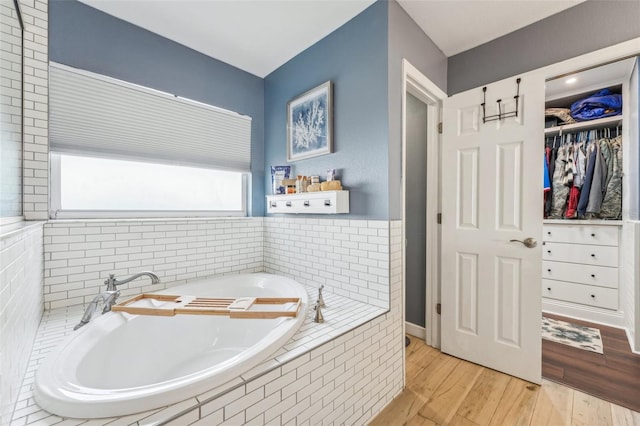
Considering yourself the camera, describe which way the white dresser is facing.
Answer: facing the viewer and to the left of the viewer

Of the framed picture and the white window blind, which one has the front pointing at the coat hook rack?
the white window blind

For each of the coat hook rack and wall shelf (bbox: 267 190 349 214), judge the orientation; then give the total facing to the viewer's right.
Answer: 0

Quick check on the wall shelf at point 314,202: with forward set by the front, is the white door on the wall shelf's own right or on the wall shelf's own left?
on the wall shelf's own left

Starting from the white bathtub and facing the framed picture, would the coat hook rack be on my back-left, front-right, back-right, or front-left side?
front-right

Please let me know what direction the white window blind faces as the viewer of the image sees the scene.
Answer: facing the viewer and to the right of the viewer

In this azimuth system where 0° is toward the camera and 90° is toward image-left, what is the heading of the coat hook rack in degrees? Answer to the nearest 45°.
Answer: approximately 45°

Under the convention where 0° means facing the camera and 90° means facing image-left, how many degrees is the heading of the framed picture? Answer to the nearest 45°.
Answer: approximately 45°

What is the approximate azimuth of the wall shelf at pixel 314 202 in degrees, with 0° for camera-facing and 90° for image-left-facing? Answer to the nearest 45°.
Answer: approximately 45°

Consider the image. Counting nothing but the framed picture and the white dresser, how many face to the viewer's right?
0

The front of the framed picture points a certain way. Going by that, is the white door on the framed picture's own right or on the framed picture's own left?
on the framed picture's own left

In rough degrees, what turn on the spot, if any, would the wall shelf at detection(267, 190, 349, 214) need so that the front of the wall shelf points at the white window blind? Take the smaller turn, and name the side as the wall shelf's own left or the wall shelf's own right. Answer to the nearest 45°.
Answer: approximately 45° to the wall shelf's own right

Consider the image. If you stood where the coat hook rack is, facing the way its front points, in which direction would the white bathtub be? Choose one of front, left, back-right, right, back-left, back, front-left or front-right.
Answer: front
